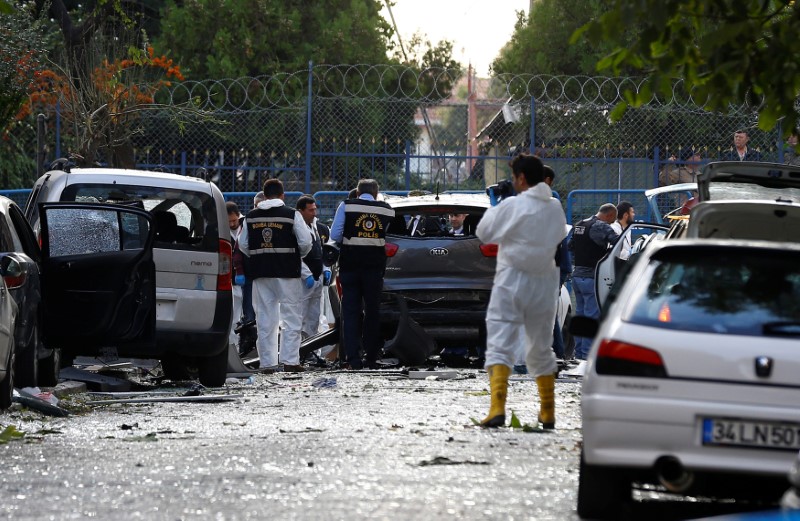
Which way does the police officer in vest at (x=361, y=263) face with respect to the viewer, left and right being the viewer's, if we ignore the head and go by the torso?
facing away from the viewer

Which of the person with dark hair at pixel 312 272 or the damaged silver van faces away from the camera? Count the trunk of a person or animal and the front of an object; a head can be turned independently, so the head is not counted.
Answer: the damaged silver van

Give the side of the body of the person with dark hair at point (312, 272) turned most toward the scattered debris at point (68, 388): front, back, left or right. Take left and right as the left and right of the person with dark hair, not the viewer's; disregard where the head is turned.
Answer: right

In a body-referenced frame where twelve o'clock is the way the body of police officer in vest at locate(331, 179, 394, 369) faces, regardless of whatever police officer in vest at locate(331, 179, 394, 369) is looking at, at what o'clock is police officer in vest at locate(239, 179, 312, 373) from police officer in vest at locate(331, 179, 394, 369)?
police officer in vest at locate(239, 179, 312, 373) is roughly at 10 o'clock from police officer in vest at locate(331, 179, 394, 369).

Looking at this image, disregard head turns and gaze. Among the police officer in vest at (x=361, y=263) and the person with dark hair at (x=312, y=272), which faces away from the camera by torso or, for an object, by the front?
the police officer in vest

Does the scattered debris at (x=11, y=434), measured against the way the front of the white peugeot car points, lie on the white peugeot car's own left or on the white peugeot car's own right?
on the white peugeot car's own left

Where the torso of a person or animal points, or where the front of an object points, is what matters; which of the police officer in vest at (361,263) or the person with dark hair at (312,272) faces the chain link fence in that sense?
the police officer in vest

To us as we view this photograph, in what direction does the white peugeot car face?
facing away from the viewer

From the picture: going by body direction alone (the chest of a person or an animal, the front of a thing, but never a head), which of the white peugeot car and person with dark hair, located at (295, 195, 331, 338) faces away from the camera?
the white peugeot car

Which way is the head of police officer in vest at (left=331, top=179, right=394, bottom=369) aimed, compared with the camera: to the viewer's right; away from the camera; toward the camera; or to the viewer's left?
away from the camera

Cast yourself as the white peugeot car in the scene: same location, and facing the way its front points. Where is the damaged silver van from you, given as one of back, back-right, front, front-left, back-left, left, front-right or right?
front-left

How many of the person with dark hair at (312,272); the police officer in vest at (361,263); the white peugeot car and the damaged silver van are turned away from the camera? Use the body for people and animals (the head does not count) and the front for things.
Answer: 3

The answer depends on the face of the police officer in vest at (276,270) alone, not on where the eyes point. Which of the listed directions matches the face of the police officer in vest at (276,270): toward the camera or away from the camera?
away from the camera

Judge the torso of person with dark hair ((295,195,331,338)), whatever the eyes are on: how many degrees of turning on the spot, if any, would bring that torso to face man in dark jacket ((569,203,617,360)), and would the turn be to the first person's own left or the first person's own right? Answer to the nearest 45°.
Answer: approximately 45° to the first person's own left

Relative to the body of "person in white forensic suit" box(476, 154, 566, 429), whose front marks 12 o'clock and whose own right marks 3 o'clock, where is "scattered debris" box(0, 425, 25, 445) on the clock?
The scattered debris is roughly at 10 o'clock from the person in white forensic suit.

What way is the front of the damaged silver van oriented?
away from the camera
